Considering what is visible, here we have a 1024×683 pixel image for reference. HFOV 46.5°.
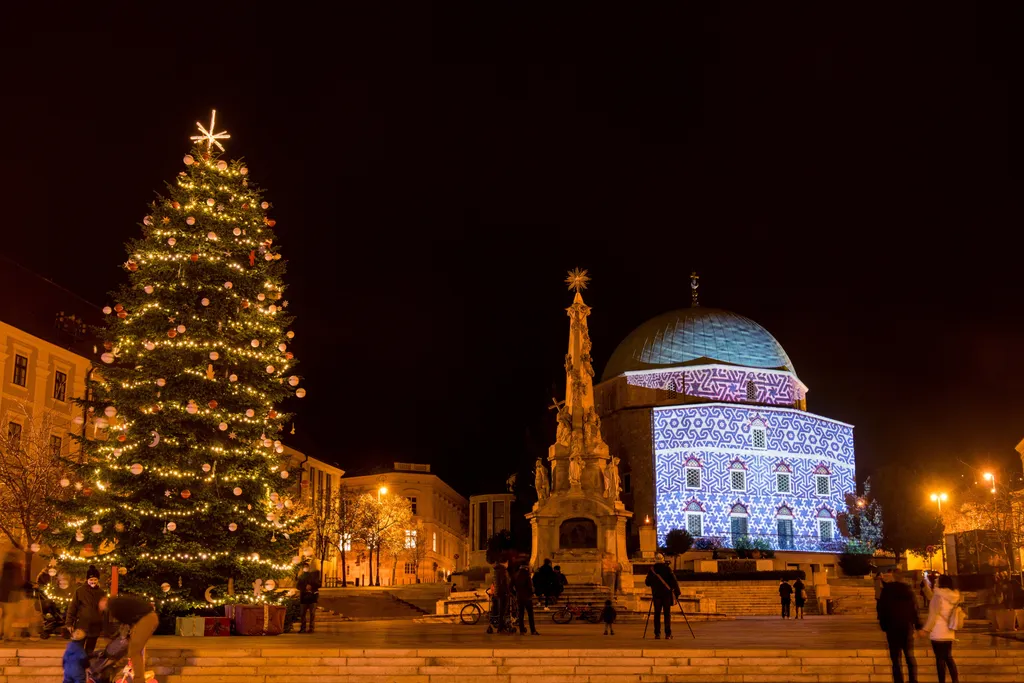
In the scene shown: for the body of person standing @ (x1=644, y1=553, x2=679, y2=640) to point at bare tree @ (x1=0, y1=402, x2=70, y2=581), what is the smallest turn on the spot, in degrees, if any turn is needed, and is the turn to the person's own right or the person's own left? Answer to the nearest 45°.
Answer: approximately 45° to the person's own left

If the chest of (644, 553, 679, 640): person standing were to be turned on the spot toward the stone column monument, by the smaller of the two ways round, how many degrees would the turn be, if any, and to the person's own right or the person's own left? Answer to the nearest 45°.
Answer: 0° — they already face it

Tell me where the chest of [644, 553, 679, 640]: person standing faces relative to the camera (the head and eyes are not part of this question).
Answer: away from the camera

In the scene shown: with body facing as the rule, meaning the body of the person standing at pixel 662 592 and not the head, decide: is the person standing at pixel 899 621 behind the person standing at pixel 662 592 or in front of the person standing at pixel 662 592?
behind

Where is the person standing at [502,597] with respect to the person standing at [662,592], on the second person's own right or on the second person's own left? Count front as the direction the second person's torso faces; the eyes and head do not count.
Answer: on the second person's own left

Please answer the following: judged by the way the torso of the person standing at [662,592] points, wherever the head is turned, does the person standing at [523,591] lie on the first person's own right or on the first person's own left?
on the first person's own left

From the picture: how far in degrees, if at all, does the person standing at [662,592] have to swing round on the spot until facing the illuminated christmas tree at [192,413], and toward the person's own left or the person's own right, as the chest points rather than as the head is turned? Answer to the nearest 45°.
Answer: approximately 90° to the person's own left

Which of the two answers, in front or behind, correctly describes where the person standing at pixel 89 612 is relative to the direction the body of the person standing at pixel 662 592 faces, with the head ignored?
behind
